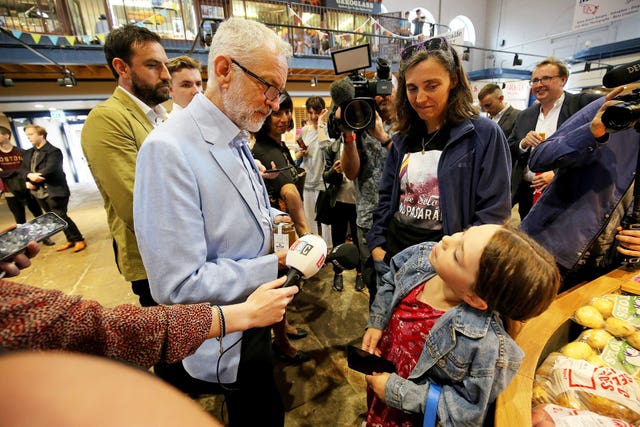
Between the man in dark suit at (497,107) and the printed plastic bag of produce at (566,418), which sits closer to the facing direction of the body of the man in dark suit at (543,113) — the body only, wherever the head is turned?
the printed plastic bag of produce

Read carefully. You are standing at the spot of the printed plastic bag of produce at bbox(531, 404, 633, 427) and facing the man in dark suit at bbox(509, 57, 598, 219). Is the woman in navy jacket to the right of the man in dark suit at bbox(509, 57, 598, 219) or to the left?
left

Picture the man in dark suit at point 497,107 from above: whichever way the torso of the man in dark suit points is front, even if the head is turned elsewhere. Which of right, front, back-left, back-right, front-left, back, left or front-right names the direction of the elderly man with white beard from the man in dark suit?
front-left

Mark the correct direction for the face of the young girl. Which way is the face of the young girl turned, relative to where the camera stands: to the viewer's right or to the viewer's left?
to the viewer's left

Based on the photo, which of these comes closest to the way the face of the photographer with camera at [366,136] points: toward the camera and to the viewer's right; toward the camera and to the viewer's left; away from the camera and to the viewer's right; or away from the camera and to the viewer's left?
toward the camera and to the viewer's left

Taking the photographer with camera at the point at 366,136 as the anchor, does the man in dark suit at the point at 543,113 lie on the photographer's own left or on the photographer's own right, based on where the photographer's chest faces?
on the photographer's own left

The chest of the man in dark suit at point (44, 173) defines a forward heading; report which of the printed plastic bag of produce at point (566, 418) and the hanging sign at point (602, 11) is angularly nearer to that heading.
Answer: the printed plastic bag of produce

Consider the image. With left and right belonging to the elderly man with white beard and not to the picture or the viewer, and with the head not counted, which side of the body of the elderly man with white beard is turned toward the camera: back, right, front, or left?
right

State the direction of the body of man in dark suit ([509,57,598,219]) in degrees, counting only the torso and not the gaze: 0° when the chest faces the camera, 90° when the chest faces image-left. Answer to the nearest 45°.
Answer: approximately 45°
